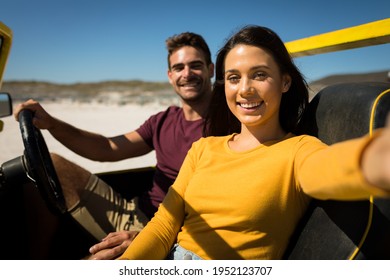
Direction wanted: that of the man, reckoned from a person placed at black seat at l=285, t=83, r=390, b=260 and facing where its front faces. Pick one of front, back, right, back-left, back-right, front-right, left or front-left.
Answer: right

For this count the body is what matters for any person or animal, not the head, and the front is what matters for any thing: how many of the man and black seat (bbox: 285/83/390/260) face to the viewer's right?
0

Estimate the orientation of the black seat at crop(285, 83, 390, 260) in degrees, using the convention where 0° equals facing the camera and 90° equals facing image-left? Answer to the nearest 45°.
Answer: approximately 45°

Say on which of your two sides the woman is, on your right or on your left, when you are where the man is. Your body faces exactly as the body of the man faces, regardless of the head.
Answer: on your left

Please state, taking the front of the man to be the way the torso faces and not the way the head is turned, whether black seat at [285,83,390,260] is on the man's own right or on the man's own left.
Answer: on the man's own left

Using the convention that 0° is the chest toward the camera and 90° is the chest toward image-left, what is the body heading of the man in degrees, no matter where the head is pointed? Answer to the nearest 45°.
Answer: approximately 45°
